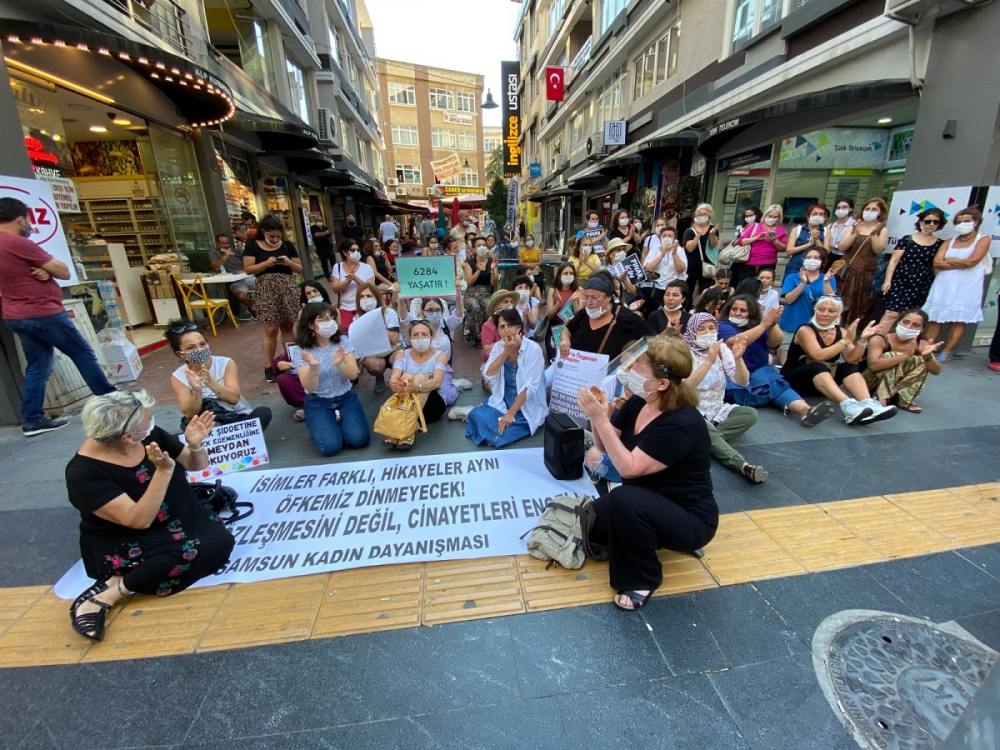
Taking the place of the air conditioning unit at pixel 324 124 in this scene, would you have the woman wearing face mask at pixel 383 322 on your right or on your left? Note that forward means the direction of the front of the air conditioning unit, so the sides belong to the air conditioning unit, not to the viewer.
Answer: on your right

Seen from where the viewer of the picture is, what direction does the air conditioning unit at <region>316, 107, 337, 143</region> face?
facing to the right of the viewer

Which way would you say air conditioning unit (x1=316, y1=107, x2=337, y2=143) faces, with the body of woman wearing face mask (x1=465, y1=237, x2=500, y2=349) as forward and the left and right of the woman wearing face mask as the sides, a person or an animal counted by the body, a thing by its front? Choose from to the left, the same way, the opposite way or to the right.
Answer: to the left

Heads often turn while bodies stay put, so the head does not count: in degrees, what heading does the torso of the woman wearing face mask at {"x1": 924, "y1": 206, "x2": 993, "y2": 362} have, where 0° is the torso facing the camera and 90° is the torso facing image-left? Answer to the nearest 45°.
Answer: approximately 45°

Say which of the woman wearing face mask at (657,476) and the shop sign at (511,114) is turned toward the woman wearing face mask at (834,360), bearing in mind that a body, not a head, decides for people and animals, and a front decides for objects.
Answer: the shop sign

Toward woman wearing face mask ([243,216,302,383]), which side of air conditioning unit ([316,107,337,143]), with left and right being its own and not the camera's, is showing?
right

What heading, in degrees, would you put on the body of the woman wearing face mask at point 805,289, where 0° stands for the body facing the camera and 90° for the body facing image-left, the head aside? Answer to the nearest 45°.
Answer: approximately 0°

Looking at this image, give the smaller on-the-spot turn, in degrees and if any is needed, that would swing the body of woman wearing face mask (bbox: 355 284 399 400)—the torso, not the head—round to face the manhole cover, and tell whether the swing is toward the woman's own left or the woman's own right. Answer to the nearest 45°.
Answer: approximately 45° to the woman's own left

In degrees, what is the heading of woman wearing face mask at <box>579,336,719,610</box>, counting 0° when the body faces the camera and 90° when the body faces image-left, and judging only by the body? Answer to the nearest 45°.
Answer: approximately 90°
